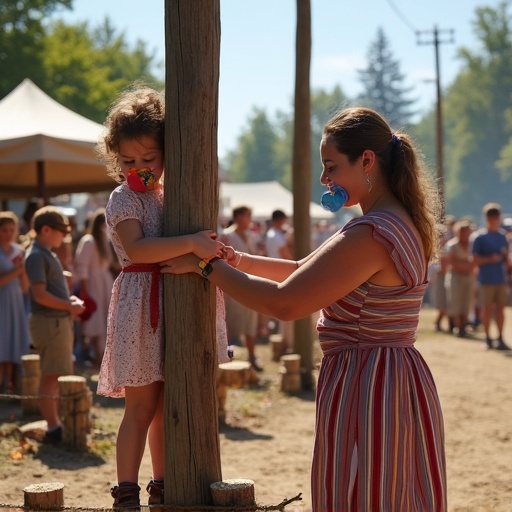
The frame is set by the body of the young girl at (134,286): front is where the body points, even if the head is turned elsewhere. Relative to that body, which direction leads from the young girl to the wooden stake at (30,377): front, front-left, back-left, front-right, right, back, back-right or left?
back-left

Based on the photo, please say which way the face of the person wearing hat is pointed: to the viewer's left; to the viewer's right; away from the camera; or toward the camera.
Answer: to the viewer's right

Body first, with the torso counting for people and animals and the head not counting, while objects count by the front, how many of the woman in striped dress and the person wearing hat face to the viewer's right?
1

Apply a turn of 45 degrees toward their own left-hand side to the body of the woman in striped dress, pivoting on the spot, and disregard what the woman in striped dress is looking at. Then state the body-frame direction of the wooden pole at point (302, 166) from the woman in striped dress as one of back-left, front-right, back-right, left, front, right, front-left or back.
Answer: back-right

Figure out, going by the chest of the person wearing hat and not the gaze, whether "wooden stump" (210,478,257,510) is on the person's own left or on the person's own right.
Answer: on the person's own right

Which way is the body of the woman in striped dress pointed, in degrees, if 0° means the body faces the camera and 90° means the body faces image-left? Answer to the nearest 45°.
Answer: approximately 90°

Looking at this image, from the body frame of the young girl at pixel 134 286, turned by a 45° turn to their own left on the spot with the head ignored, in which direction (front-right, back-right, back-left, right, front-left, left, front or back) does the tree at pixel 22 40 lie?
left

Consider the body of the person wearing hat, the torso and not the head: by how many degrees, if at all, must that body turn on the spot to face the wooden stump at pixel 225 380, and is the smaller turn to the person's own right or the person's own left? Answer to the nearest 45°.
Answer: approximately 45° to the person's own left

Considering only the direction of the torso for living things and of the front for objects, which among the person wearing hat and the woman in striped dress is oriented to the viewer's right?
the person wearing hat

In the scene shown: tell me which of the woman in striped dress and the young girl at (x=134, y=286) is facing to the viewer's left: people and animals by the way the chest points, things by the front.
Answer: the woman in striped dress

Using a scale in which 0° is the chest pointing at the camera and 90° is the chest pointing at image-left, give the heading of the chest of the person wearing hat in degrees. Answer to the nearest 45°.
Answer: approximately 270°

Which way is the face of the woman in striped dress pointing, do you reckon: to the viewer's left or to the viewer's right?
to the viewer's left

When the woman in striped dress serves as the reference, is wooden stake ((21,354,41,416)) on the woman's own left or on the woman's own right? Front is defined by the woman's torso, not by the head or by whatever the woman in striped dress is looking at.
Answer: on the woman's own right
